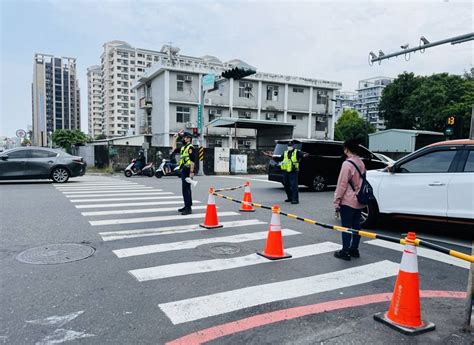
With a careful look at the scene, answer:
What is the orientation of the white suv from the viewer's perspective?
to the viewer's left

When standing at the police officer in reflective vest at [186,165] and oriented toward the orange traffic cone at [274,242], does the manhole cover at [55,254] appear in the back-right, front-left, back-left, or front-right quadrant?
front-right

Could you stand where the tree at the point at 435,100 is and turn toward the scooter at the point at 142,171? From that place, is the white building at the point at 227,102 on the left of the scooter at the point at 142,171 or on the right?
right

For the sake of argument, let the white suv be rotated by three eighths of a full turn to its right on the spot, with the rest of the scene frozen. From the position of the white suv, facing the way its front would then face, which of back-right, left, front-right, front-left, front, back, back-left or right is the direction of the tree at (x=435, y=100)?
front-left

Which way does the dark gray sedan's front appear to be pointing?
to the viewer's left

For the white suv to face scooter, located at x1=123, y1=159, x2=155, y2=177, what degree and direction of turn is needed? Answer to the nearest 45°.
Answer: approximately 45° to its right

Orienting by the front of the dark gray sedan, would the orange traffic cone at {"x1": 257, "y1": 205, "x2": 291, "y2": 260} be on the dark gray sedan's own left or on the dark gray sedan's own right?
on the dark gray sedan's own left

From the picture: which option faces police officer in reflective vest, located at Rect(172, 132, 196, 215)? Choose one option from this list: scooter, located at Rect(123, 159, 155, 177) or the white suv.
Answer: the white suv

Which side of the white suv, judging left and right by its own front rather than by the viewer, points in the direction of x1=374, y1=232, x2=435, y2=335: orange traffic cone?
left

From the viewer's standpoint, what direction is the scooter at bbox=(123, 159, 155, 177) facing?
to the viewer's left

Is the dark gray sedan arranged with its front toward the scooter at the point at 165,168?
no
